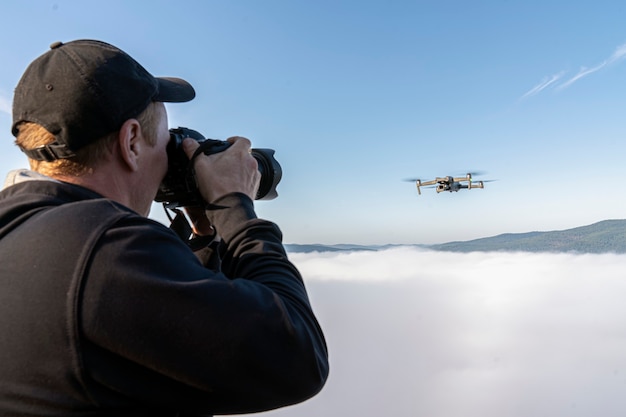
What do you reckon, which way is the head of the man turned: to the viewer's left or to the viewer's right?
to the viewer's right

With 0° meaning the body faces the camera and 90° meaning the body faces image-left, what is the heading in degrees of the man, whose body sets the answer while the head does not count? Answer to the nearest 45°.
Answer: approximately 225°
